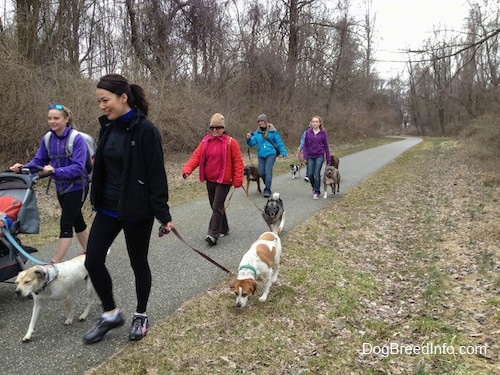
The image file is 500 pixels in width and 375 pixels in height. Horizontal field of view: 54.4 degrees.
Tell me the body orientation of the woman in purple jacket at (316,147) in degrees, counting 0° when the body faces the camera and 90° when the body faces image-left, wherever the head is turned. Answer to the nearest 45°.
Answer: approximately 0°

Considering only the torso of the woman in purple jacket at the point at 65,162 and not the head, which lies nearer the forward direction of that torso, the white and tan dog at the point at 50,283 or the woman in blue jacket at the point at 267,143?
the white and tan dog

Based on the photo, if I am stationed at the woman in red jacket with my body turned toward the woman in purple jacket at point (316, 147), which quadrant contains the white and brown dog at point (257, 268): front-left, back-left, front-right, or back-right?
back-right

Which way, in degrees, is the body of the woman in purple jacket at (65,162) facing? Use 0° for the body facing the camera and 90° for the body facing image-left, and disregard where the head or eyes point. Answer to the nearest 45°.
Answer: approximately 45°

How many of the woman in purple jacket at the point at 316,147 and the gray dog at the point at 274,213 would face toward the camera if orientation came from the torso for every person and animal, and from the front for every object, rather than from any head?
2

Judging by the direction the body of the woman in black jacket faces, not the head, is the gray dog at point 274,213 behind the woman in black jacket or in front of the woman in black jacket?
behind

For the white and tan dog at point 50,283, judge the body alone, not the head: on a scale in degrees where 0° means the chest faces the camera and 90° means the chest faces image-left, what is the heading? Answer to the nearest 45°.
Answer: approximately 45°

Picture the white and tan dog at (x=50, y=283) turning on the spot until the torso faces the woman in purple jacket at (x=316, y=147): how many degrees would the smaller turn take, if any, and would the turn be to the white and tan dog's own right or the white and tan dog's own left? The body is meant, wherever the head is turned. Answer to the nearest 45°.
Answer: approximately 180°

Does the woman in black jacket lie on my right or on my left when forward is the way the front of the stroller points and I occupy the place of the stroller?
on my left
